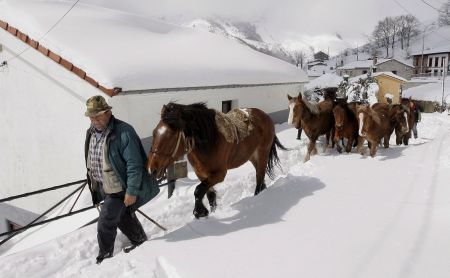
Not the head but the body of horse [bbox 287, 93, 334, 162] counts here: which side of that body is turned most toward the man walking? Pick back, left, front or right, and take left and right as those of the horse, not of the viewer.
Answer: front

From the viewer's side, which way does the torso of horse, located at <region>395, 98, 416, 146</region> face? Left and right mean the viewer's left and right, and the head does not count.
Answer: facing the viewer and to the left of the viewer

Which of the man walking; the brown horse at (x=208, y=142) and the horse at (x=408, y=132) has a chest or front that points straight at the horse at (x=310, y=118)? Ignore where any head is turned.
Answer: the horse at (x=408, y=132)

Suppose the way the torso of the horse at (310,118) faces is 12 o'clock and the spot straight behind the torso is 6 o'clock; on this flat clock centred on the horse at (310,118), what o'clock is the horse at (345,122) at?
the horse at (345,122) is roughly at 7 o'clock from the horse at (310,118).

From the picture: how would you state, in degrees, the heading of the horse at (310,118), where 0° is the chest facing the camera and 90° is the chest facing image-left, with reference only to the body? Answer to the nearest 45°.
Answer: approximately 45°

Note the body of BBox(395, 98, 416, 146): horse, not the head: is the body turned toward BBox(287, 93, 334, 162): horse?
yes

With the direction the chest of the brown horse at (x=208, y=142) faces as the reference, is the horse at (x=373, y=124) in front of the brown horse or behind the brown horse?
behind

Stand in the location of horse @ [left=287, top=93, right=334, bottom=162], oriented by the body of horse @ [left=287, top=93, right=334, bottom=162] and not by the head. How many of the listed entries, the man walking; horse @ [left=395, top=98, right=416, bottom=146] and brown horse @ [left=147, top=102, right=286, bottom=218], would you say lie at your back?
1

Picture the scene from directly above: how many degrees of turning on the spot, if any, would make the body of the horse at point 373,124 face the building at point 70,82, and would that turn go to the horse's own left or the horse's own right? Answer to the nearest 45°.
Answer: approximately 45° to the horse's own right

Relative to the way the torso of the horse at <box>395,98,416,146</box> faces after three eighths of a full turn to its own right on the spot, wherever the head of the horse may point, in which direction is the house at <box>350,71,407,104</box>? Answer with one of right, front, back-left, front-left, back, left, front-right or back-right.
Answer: front

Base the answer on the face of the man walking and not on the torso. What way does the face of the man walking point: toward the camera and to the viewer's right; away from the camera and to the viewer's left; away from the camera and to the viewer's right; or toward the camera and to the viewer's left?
toward the camera and to the viewer's left

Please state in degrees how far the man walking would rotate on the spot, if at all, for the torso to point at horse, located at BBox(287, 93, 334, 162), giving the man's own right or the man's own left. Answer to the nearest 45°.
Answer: approximately 180°
